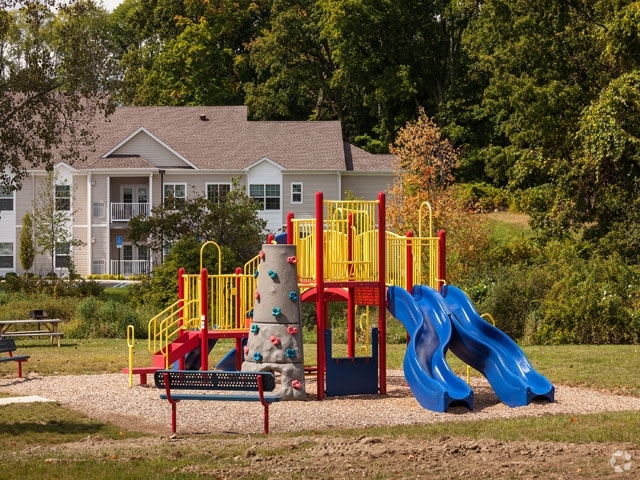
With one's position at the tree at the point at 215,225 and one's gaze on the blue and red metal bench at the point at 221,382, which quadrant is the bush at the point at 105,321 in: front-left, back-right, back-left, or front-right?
front-right

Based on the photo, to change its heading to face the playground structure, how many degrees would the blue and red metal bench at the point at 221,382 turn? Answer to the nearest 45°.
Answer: approximately 45° to its right

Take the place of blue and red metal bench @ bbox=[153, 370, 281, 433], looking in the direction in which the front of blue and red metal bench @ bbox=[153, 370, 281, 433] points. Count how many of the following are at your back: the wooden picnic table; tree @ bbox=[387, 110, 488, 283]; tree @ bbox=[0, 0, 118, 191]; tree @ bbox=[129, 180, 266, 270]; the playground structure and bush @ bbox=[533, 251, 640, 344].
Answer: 0

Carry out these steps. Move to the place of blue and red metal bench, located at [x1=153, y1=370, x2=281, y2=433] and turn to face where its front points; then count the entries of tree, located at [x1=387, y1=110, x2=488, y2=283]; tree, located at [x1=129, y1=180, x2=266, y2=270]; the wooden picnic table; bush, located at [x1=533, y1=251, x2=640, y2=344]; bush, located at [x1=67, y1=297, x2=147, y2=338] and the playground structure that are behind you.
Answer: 0

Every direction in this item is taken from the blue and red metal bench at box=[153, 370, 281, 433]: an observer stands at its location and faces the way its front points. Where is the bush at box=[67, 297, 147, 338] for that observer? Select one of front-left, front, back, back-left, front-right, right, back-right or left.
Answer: front

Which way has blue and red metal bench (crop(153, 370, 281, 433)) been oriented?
away from the camera

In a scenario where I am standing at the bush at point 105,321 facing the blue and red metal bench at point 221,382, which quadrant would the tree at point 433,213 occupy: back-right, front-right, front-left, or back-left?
back-left

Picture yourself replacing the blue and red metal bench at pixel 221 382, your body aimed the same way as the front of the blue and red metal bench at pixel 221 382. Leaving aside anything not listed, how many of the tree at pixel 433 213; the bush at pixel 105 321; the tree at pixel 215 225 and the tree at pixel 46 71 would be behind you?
0

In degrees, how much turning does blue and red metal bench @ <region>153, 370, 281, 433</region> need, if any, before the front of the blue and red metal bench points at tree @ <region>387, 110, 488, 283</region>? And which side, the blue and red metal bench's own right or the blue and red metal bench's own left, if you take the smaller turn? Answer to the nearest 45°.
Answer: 0° — it already faces it

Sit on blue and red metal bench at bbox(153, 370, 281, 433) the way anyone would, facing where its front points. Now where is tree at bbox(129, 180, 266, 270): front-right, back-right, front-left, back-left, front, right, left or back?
front

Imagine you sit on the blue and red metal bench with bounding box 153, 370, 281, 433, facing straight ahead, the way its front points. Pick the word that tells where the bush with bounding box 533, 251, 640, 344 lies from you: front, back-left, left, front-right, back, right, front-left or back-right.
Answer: front-right

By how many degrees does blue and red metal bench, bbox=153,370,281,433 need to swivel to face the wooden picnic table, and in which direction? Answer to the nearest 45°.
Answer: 0° — it already faces it

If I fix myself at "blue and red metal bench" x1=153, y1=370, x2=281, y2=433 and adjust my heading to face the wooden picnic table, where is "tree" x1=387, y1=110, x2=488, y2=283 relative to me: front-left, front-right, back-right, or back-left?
front-right

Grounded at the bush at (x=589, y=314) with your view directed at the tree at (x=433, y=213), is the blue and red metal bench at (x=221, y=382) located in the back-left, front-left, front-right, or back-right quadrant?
back-left
